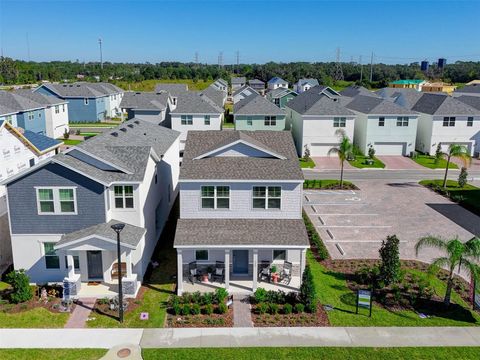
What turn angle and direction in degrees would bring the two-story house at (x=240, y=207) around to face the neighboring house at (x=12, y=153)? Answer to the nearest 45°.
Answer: approximately 135° to its right

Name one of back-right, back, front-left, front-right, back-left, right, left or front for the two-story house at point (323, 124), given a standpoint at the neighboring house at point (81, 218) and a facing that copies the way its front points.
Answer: back-left

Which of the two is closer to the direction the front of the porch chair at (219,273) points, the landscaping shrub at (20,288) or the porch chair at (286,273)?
the landscaping shrub

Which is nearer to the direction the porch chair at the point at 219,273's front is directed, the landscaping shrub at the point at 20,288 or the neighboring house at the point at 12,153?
the landscaping shrub

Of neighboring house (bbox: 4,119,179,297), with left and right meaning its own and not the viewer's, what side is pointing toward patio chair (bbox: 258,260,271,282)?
left

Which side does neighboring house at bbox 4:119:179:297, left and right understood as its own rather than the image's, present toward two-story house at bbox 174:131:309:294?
left

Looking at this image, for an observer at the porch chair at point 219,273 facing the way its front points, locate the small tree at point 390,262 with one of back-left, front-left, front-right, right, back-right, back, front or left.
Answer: back-left

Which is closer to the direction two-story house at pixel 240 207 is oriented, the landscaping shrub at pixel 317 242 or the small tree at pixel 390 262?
the small tree

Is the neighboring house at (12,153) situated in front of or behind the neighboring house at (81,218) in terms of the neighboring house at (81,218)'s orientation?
behind

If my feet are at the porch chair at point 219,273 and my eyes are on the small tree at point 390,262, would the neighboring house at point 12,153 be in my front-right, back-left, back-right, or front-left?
back-left

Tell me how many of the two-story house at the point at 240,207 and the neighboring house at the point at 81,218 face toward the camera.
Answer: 2

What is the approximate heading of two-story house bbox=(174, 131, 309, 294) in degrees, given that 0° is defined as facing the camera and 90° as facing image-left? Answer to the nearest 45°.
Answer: approximately 0°

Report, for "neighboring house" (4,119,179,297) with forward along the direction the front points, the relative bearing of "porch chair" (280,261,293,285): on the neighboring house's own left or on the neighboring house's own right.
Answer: on the neighboring house's own left

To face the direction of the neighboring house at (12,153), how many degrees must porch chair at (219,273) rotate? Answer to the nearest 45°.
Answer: approximately 90° to its right

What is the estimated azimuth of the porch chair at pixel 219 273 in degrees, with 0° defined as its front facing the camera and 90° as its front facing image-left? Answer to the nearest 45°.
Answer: approximately 45°
